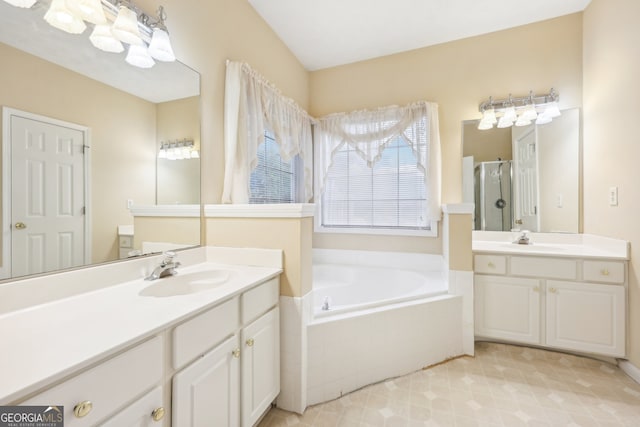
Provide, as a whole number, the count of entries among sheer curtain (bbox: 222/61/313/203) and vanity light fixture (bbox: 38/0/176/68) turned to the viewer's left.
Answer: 0

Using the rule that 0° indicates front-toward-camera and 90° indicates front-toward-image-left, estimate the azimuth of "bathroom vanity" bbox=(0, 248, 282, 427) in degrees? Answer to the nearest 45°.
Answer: approximately 315°

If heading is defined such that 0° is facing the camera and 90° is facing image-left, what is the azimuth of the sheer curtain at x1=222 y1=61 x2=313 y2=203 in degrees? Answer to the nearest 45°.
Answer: approximately 315°

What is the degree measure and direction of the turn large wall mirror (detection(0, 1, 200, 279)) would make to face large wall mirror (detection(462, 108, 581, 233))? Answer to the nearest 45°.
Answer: approximately 45° to its left

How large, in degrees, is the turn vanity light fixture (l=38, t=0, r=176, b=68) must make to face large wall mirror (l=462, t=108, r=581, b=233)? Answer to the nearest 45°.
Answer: approximately 45° to its left

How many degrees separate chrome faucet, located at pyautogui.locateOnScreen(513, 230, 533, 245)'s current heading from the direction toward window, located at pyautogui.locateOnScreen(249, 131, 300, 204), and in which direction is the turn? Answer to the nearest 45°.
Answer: approximately 45° to its right

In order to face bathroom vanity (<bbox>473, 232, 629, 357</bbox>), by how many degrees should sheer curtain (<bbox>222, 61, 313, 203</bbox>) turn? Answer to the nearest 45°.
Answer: approximately 45° to its left

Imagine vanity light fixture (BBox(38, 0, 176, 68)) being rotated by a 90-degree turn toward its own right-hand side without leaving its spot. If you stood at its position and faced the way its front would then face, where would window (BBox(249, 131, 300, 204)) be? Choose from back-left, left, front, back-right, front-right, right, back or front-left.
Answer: back

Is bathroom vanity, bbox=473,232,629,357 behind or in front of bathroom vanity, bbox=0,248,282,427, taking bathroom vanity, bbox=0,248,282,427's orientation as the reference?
in front

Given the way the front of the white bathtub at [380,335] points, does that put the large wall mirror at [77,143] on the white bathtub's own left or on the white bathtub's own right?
on the white bathtub's own right

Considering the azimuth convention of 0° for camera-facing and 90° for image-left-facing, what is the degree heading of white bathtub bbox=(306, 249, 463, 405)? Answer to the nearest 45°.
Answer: approximately 315°

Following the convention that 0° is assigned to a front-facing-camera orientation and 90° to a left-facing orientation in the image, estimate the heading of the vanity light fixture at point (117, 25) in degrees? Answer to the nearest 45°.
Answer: approximately 315°
